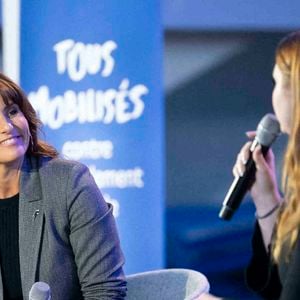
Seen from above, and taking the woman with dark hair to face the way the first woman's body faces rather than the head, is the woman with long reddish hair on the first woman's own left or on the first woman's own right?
on the first woman's own left

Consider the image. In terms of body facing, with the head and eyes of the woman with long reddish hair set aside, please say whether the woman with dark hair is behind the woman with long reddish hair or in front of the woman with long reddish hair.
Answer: in front

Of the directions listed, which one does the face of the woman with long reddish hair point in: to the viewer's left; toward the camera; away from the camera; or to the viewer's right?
to the viewer's left

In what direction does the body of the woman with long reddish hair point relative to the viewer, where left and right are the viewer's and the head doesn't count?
facing away from the viewer and to the left of the viewer
